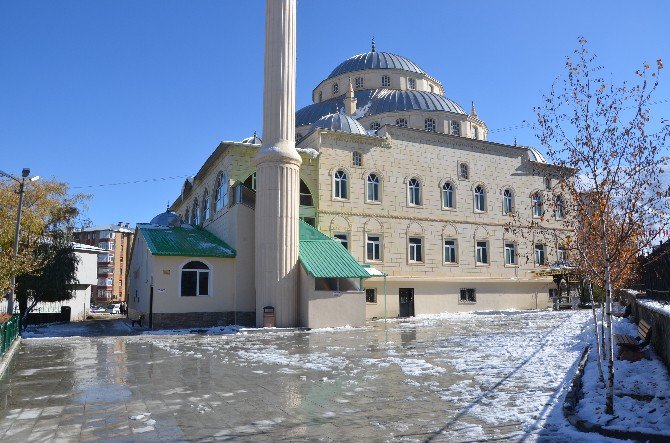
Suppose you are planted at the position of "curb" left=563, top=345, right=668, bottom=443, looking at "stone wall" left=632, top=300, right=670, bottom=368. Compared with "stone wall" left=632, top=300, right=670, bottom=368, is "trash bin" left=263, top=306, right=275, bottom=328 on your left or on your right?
left
